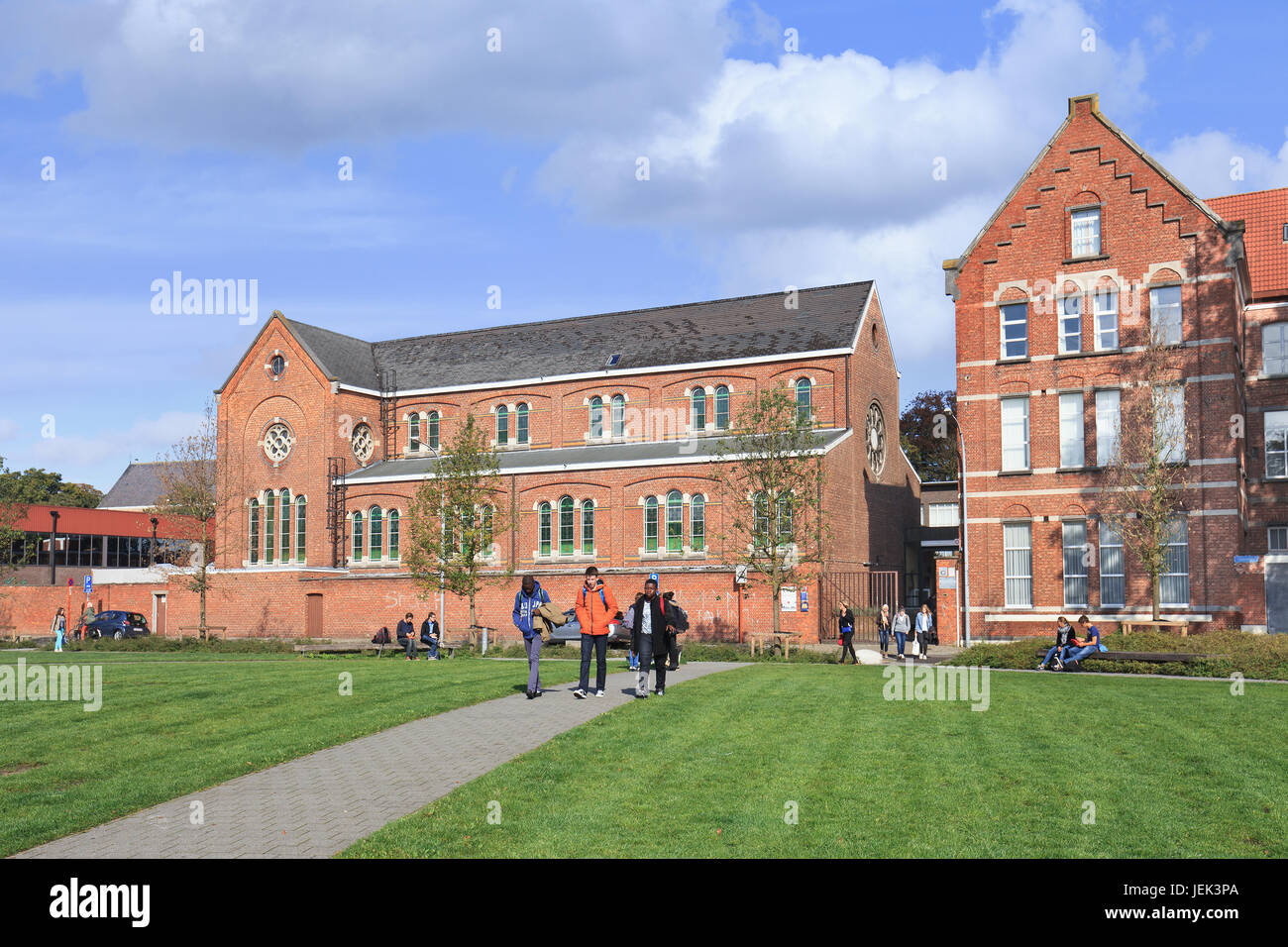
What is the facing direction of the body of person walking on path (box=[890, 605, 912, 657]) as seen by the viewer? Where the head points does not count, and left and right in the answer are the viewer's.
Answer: facing the viewer

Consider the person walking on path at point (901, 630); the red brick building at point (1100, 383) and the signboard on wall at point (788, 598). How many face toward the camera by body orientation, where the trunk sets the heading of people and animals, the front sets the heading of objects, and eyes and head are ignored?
3

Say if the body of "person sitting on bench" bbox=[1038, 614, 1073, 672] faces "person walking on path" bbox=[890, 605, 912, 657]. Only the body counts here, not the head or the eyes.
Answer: no

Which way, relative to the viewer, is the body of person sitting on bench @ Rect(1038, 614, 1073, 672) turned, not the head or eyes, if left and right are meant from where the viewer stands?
facing the viewer and to the left of the viewer

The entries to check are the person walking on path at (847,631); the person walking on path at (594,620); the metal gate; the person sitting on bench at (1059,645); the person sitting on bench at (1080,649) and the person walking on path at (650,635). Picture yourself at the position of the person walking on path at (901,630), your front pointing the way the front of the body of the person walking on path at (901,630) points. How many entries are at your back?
1

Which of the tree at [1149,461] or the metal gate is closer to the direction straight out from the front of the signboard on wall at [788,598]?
the tree

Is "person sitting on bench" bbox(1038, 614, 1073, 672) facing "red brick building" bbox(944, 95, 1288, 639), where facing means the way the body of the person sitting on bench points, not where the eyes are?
no

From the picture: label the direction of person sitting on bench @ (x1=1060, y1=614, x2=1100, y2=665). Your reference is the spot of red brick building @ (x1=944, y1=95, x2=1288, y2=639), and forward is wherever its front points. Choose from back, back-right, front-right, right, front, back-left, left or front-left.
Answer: front

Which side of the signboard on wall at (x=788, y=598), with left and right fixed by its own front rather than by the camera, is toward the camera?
front

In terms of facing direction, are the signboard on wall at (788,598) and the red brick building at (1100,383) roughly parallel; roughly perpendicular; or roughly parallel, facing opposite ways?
roughly parallel

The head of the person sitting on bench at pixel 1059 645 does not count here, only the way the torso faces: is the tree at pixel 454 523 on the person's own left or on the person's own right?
on the person's own right

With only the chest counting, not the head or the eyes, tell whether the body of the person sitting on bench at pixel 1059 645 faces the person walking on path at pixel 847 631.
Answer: no

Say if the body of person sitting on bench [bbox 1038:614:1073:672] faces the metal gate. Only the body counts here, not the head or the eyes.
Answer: no

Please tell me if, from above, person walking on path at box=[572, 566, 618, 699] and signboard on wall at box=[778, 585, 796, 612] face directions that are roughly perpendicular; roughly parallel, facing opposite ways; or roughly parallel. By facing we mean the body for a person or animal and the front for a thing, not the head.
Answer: roughly parallel

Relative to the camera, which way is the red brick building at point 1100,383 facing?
toward the camera

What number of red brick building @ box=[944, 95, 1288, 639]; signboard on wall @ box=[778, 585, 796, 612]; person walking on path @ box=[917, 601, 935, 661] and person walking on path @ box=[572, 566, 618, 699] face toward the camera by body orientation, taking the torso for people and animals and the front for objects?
4
